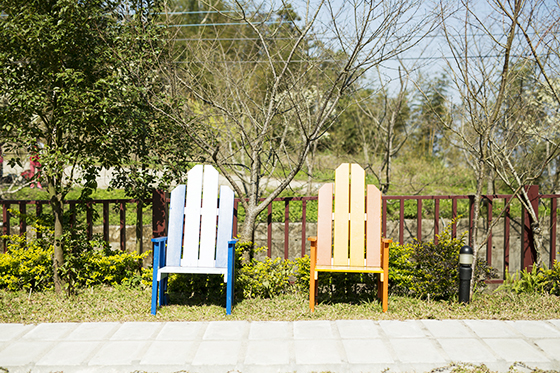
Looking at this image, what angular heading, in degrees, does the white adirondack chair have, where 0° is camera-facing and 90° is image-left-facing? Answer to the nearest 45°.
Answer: approximately 0°

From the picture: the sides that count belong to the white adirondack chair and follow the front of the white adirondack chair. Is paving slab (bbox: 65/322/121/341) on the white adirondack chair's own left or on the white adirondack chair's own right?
on the white adirondack chair's own right

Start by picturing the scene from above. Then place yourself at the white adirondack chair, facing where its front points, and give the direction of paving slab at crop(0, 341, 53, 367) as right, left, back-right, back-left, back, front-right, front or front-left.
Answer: front-right

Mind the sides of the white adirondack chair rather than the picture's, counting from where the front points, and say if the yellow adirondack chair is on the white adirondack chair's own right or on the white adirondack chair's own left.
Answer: on the white adirondack chair's own left

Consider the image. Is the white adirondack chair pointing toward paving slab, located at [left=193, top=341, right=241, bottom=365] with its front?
yes

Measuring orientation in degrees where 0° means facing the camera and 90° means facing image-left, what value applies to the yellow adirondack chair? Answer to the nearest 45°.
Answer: approximately 0°

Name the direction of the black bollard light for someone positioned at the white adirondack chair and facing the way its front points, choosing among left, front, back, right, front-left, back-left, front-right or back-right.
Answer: left

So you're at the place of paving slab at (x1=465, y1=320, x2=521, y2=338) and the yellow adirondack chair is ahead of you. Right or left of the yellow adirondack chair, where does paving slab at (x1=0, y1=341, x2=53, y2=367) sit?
left

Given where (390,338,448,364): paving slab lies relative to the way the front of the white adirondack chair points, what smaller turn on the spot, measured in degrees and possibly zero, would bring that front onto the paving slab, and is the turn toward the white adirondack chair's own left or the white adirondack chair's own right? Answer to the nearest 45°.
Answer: approximately 45° to the white adirondack chair's own left

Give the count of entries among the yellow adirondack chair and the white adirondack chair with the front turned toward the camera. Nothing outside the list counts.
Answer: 2

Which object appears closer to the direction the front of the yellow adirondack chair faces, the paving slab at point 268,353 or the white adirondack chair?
the paving slab

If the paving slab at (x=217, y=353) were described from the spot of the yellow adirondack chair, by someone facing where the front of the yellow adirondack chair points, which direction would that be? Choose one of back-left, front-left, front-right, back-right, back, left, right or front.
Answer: front-right
